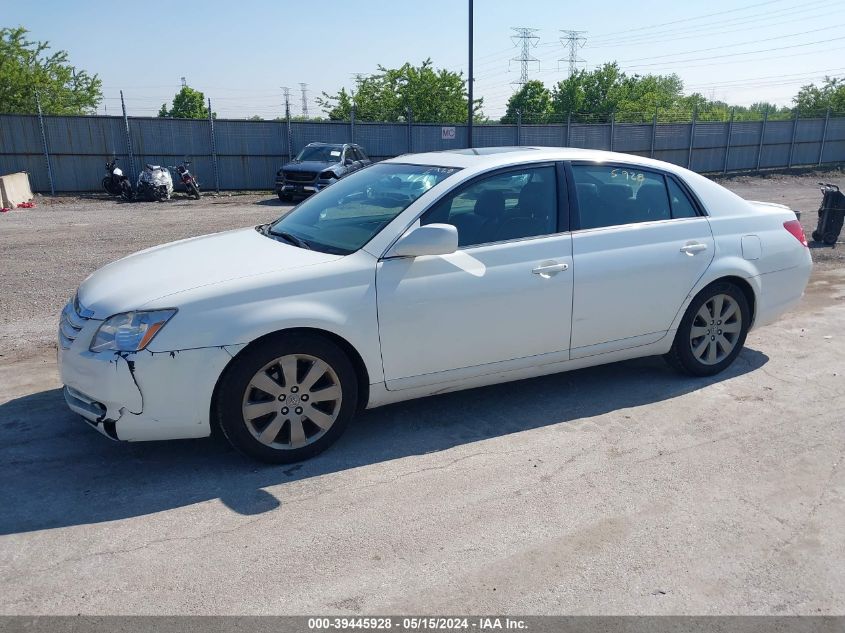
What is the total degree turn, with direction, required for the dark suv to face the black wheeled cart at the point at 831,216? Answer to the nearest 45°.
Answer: approximately 90° to its left

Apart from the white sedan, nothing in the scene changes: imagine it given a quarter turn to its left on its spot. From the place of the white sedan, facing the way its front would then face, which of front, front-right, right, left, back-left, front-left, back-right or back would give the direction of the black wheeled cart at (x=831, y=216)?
left

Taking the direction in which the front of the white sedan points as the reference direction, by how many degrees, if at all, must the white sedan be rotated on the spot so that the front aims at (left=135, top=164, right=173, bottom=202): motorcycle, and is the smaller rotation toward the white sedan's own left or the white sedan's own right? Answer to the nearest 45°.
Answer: approximately 90° to the white sedan's own right

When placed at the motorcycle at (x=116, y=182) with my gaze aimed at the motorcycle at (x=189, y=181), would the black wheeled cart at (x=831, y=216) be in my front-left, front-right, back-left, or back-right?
front-right

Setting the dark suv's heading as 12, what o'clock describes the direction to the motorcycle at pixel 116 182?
The motorcycle is roughly at 2 o'clock from the dark suv.

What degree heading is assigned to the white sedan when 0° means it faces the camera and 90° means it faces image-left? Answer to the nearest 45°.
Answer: approximately 45°

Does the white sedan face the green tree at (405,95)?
no

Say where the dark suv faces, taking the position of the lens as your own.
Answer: facing the viewer and to the left of the viewer

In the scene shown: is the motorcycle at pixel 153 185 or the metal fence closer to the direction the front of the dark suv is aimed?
the motorcycle

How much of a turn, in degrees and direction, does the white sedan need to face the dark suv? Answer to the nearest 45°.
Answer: approximately 135° to its right

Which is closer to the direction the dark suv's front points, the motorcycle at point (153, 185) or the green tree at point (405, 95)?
the motorcycle

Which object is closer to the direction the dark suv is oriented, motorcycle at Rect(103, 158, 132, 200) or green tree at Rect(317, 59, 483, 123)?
the motorcycle

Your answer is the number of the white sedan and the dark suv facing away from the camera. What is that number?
0

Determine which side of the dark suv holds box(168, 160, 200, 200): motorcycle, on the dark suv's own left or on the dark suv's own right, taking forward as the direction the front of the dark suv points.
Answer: on the dark suv's own right

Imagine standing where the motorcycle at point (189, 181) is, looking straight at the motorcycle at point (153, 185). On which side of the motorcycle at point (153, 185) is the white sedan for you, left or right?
left
